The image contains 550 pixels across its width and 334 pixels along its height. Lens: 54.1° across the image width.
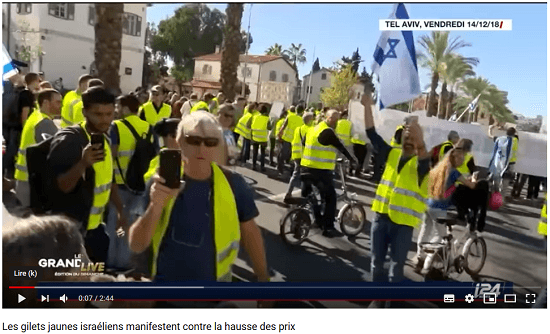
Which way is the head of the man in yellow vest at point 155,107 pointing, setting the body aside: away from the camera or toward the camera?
toward the camera

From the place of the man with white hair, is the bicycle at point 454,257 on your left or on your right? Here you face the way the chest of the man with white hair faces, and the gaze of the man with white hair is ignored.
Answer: on your left

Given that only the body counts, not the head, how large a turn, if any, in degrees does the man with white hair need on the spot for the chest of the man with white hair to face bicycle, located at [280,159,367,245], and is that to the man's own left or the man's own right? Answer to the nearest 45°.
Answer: approximately 135° to the man's own left

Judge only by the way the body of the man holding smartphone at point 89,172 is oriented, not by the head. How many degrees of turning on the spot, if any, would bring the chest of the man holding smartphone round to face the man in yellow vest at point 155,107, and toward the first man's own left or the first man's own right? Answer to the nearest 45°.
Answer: approximately 90° to the first man's own left

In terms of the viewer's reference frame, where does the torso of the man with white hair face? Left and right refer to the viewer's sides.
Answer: facing the viewer

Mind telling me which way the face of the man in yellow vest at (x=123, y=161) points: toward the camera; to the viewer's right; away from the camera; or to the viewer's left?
away from the camera

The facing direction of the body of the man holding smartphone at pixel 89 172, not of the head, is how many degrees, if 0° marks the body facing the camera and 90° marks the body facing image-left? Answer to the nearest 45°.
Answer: approximately 315°
